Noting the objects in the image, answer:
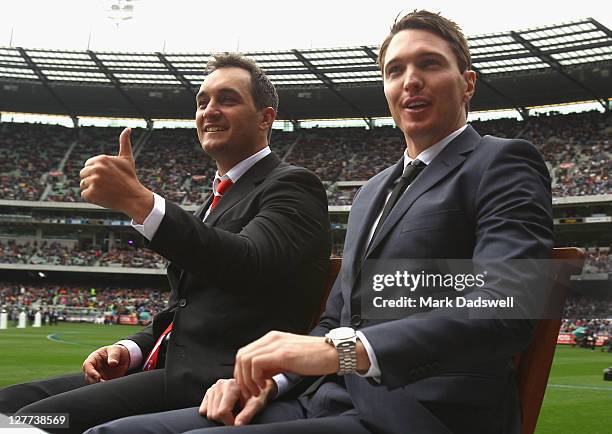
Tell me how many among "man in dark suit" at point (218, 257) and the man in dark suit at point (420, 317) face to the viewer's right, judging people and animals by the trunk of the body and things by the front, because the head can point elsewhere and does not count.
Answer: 0

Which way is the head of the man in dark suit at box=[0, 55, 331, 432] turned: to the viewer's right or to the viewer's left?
to the viewer's left

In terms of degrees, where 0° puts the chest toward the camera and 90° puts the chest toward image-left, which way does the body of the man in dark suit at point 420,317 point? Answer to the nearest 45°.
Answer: approximately 45°

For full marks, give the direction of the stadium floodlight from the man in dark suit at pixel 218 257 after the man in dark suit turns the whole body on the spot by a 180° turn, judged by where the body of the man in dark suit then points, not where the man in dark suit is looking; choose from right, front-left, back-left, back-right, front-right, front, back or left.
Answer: front-left

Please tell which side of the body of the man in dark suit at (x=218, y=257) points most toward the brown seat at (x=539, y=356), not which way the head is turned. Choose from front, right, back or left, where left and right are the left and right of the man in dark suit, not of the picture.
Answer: left

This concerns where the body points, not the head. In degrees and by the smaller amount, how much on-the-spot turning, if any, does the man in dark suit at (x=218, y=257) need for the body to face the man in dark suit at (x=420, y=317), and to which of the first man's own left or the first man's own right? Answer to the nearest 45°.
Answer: approximately 90° to the first man's own left
